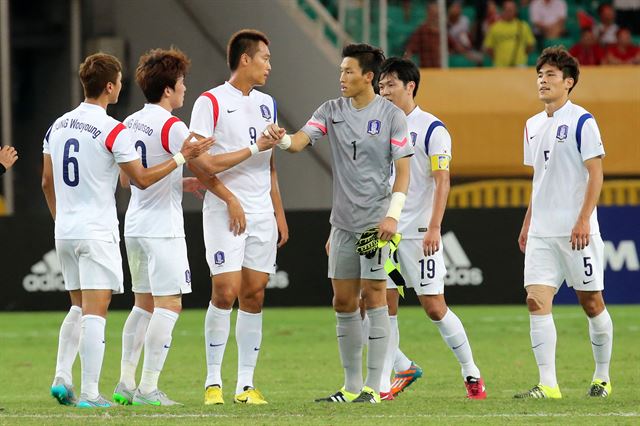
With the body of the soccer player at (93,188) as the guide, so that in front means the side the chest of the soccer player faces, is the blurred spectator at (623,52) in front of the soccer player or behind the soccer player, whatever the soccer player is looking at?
in front

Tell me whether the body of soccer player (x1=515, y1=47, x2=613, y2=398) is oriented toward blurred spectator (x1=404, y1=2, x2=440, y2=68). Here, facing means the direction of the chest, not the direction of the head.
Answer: no

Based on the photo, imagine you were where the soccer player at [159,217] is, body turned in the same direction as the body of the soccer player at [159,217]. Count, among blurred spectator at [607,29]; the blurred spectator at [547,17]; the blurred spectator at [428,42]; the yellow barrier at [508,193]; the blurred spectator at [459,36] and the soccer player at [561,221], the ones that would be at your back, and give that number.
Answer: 0

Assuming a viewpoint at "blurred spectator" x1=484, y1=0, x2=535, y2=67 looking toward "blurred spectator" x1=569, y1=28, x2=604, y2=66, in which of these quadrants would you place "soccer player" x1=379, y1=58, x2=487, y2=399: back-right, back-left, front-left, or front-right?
back-right

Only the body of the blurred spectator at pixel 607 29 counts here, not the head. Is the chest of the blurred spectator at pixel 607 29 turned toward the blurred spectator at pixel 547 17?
no

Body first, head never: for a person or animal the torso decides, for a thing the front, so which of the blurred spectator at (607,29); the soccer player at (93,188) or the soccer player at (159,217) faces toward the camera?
the blurred spectator

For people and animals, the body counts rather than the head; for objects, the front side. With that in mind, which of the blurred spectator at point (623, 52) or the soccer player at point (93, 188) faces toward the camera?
the blurred spectator

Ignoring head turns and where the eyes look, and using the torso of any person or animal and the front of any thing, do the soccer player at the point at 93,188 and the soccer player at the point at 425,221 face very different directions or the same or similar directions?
very different directions

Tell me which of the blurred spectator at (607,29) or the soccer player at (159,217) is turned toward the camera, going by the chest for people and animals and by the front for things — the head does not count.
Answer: the blurred spectator

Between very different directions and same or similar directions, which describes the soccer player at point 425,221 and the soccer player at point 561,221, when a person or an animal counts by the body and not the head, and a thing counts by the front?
same or similar directions

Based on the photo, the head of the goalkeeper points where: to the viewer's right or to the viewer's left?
to the viewer's left

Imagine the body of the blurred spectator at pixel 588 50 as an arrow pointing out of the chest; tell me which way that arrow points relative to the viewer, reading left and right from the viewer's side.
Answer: facing the viewer

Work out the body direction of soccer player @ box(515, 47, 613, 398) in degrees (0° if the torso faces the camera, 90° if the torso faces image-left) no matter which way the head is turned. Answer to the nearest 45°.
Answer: approximately 45°
